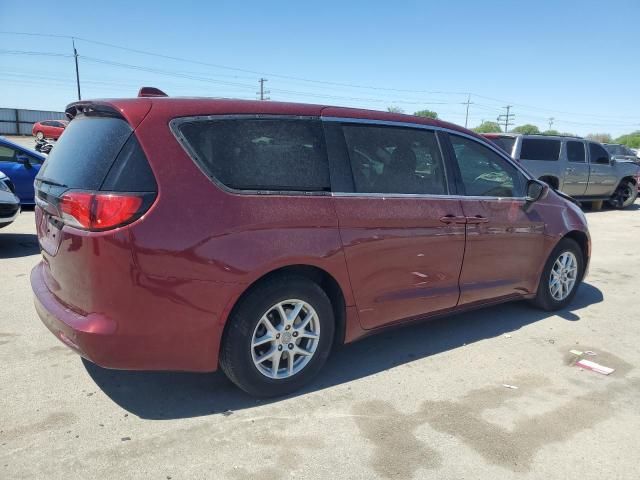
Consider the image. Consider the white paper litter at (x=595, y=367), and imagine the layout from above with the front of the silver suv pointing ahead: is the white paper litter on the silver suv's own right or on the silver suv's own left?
on the silver suv's own right

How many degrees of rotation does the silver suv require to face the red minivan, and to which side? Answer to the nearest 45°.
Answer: approximately 135° to its right

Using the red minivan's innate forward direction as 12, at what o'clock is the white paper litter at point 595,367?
The white paper litter is roughly at 1 o'clock from the red minivan.

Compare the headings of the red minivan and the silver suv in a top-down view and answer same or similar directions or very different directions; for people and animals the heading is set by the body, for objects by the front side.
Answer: same or similar directions

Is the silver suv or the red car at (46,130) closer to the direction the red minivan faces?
the silver suv

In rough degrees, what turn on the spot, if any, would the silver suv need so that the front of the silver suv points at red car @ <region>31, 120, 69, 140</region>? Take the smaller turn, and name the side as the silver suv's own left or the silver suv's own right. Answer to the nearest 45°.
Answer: approximately 135° to the silver suv's own left

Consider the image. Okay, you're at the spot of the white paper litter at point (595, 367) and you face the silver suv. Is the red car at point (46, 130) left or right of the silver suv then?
left

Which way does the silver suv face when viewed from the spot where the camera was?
facing away from the viewer and to the right of the viewer

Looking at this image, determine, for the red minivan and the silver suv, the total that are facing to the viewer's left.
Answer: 0

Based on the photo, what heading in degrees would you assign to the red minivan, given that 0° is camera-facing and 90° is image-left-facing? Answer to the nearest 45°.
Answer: approximately 225°

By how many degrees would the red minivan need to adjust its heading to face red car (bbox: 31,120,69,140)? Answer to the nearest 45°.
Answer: approximately 90° to its left
